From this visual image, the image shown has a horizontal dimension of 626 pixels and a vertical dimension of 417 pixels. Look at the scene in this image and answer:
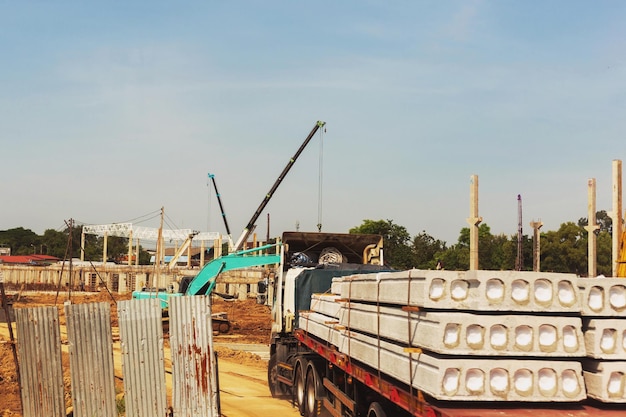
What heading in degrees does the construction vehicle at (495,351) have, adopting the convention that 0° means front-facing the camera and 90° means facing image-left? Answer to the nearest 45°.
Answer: approximately 135°

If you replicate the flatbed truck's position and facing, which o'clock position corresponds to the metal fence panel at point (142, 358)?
The metal fence panel is roughly at 9 o'clock from the flatbed truck.

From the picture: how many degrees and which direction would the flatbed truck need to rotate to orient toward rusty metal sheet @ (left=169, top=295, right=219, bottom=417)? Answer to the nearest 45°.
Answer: approximately 90° to its left

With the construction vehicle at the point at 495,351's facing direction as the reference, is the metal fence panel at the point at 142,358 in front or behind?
in front

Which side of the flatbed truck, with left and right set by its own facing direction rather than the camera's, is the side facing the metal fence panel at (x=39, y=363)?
left
